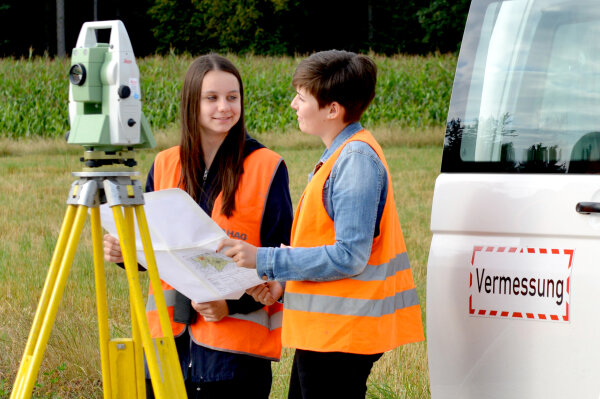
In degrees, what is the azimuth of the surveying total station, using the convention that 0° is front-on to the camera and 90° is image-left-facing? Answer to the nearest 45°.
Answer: approximately 45°

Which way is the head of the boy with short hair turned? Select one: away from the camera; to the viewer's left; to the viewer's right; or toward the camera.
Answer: to the viewer's left

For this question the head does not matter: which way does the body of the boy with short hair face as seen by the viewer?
to the viewer's left

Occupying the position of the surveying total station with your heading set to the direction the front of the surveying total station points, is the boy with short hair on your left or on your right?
on your left

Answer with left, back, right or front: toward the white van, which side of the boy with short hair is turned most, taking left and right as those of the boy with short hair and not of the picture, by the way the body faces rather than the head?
back

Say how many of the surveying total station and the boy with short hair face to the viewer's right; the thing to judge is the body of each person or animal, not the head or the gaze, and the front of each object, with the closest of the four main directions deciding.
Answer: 0

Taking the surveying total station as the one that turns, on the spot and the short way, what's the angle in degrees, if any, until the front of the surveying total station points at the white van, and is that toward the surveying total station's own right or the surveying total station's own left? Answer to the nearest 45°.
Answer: approximately 135° to the surveying total station's own left
